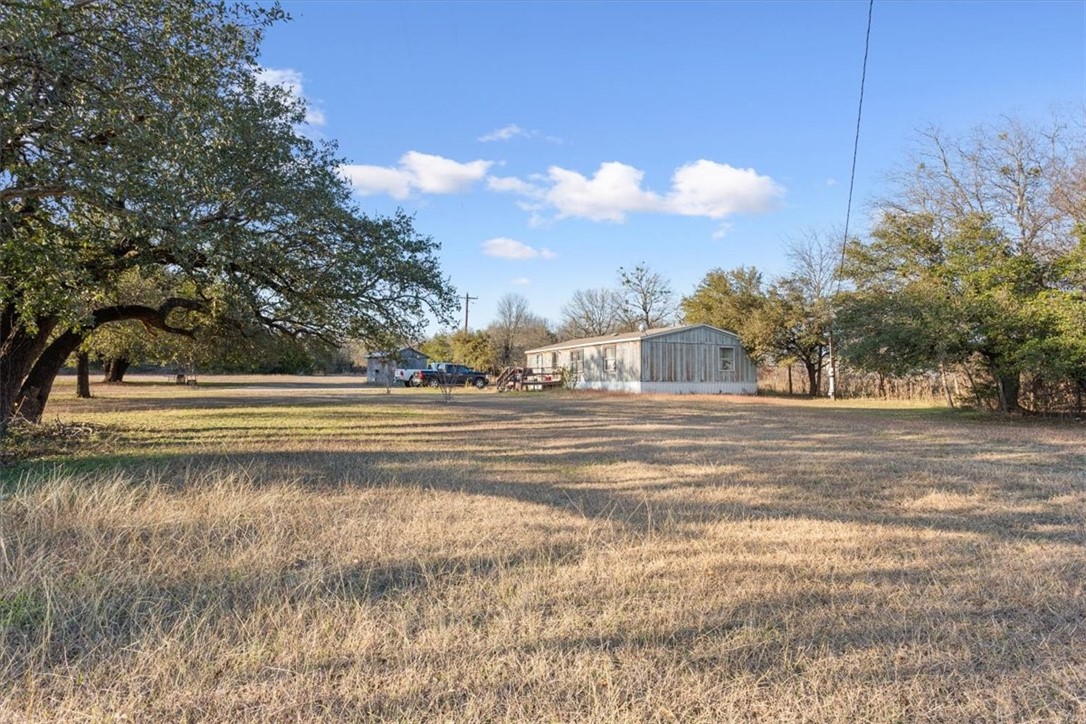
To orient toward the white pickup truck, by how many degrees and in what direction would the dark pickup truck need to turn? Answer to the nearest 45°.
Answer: approximately 135° to its left

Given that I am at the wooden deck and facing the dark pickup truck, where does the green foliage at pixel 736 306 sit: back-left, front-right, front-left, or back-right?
back-right

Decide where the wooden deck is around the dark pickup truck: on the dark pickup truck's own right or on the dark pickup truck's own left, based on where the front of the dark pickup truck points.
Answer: on the dark pickup truck's own right

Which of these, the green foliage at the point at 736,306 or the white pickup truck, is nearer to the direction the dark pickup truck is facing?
the green foliage

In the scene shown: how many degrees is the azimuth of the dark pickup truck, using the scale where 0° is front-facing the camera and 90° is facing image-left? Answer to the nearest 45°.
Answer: approximately 270°

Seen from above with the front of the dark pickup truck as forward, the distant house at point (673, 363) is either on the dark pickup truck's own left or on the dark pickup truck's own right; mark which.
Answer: on the dark pickup truck's own right

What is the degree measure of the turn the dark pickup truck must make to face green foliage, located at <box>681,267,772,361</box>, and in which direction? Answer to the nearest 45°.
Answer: approximately 45° to its right
